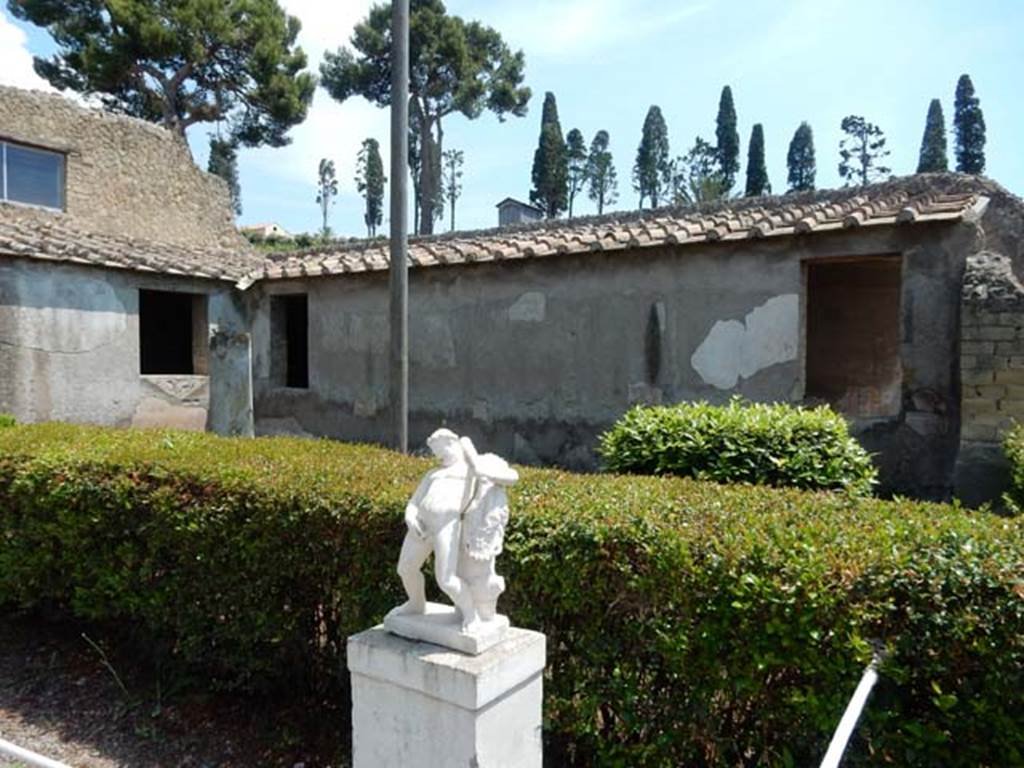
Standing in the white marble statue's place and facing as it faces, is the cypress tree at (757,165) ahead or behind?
behind

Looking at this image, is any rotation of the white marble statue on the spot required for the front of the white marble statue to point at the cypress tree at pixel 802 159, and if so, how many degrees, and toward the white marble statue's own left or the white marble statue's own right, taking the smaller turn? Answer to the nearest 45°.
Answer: approximately 180°

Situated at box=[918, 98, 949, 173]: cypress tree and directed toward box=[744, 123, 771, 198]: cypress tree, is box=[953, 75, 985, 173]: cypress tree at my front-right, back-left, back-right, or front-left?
back-left

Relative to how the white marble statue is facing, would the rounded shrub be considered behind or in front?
behind

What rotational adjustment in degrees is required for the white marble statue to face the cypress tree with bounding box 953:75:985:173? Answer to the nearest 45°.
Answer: approximately 180°

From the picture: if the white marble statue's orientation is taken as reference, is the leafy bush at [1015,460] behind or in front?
behind

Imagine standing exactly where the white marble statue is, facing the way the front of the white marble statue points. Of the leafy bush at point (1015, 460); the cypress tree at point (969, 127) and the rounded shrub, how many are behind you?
3

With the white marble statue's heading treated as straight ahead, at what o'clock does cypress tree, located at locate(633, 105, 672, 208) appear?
The cypress tree is roughly at 5 o'clock from the white marble statue.

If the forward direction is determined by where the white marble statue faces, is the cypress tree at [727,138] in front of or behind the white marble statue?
behind

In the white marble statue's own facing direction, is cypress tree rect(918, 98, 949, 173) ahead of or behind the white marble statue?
behind

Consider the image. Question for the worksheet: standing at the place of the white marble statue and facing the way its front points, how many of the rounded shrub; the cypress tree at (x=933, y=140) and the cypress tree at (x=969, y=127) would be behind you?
3

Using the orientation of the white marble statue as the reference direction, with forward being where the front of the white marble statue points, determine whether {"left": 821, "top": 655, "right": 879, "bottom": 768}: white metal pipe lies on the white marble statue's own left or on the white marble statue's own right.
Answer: on the white marble statue's own left

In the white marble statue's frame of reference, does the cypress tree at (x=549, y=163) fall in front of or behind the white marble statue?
behind

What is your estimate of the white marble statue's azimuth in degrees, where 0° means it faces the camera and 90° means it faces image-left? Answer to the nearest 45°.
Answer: approximately 45°

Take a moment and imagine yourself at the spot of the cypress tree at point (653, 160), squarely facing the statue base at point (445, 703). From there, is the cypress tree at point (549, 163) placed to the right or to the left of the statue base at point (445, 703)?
right

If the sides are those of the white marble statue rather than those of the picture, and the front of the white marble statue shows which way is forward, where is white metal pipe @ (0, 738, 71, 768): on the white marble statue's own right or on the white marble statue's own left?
on the white marble statue's own right
